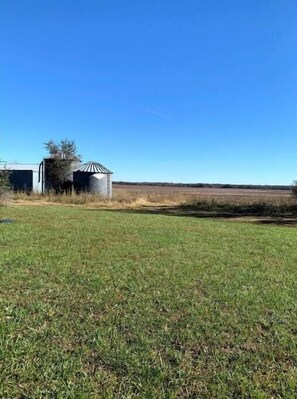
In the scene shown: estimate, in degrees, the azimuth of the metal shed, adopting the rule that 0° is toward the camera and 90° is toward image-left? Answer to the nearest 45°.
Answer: approximately 0°

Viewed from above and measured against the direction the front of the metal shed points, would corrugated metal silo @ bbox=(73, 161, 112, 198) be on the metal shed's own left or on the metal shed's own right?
on the metal shed's own left

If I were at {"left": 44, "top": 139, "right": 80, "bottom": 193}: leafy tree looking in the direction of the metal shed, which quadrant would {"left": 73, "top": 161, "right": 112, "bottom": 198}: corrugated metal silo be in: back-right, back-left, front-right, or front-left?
back-left

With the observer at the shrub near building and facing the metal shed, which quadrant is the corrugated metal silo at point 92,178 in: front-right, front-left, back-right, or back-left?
front-right

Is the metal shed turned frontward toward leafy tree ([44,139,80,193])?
no

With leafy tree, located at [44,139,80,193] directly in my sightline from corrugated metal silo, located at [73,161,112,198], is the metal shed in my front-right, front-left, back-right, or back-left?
front-left
